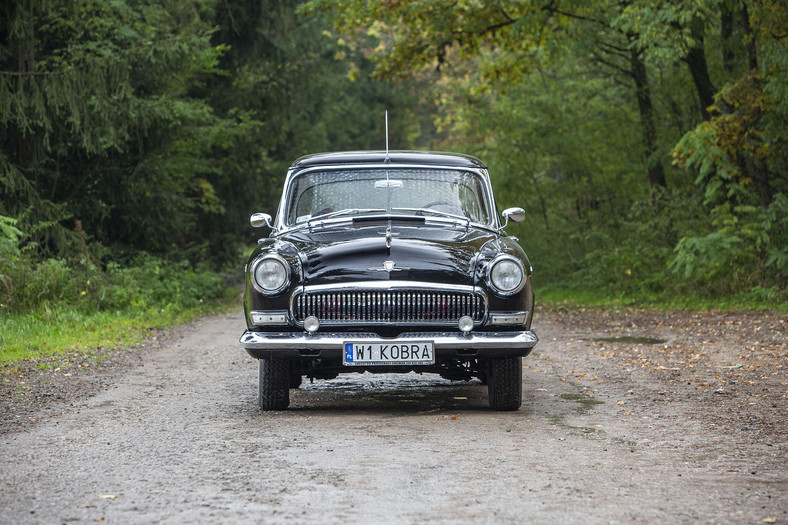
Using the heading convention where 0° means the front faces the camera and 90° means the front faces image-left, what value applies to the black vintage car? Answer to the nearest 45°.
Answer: approximately 0°
